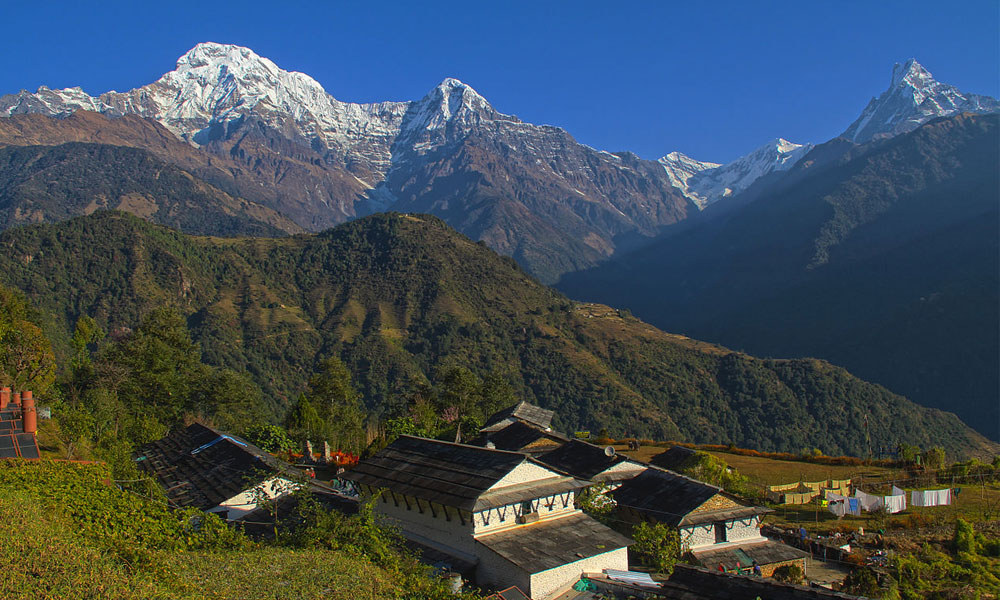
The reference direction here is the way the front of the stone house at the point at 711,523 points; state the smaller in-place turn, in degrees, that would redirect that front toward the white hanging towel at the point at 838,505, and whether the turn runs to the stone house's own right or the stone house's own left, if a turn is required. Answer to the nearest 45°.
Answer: approximately 90° to the stone house's own left

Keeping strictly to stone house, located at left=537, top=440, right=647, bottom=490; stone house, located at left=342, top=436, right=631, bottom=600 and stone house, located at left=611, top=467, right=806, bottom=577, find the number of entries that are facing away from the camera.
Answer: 0

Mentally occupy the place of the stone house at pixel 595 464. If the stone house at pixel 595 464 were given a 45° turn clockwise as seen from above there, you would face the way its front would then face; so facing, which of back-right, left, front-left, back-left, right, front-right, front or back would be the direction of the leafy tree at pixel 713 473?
back-left

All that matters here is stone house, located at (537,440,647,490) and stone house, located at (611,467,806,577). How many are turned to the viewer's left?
0

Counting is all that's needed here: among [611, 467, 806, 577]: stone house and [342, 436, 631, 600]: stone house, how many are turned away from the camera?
0

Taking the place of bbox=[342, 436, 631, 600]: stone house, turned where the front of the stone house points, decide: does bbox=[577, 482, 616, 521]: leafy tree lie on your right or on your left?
on your left

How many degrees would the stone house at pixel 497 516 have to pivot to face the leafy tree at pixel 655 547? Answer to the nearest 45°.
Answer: approximately 90° to its left

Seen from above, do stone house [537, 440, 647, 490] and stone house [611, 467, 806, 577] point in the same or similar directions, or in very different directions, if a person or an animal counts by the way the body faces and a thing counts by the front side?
same or similar directions

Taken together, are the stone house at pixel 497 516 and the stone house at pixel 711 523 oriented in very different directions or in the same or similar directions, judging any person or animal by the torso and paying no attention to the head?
same or similar directions

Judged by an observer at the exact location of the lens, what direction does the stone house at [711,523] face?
facing the viewer and to the right of the viewer

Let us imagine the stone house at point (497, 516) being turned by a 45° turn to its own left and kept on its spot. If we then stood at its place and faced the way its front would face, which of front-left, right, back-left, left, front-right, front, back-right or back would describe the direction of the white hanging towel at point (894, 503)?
front-left
